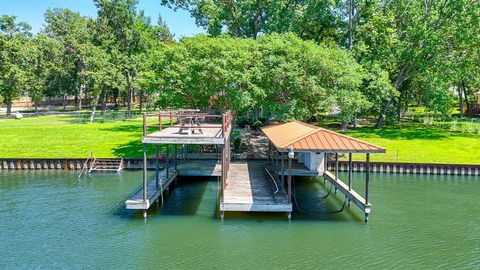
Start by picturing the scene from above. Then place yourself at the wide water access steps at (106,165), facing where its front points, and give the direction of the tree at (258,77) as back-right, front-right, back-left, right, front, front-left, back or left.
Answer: left

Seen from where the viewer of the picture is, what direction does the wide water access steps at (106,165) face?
facing the viewer

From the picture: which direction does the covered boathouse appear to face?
toward the camera

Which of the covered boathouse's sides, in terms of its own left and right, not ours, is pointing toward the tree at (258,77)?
back

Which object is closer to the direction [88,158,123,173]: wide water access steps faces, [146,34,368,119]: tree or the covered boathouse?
the covered boathouse

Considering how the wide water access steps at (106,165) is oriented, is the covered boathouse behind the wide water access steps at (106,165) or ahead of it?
ahead

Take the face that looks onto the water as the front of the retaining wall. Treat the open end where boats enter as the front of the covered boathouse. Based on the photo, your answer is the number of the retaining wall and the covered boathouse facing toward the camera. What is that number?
2

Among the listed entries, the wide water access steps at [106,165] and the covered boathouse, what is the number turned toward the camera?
2
